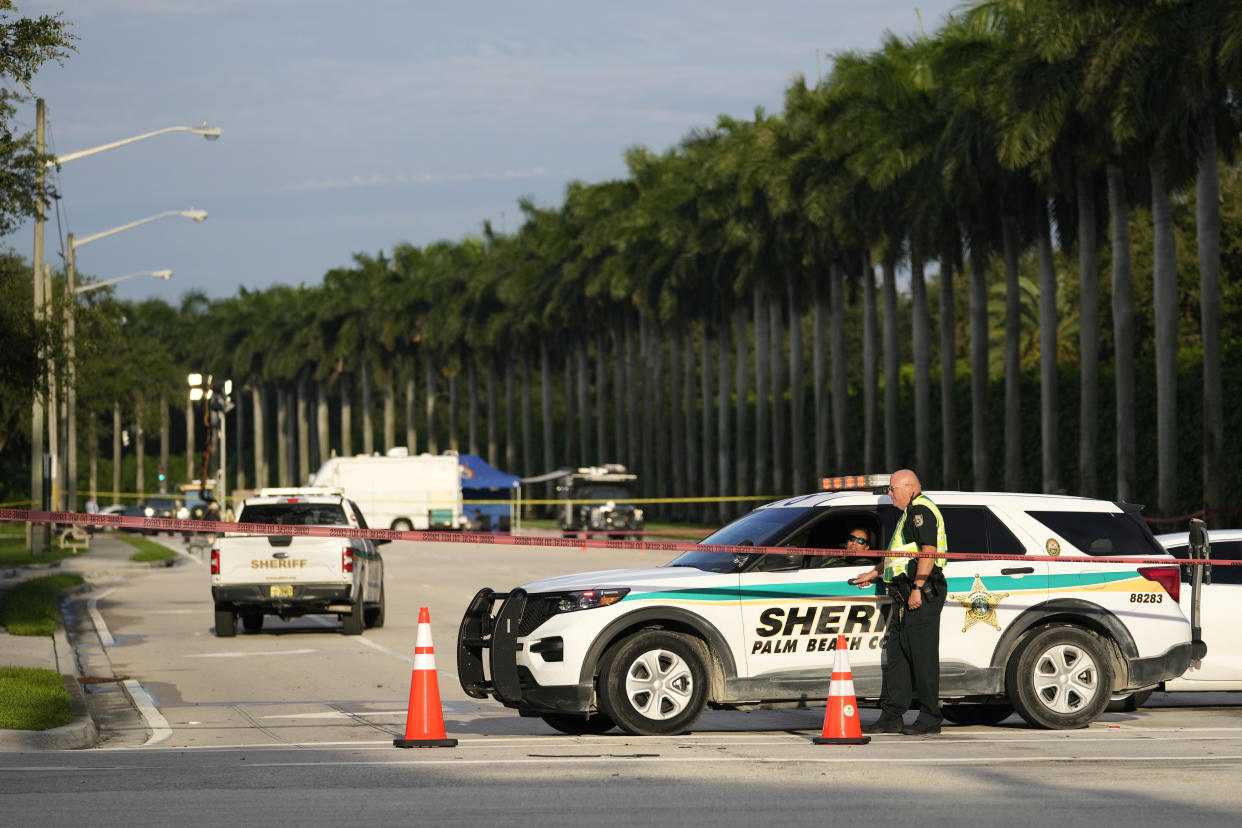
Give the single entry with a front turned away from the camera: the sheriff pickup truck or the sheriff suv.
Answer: the sheriff pickup truck

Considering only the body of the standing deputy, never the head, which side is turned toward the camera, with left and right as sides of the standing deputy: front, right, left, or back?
left

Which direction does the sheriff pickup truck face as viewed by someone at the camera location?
facing away from the viewer

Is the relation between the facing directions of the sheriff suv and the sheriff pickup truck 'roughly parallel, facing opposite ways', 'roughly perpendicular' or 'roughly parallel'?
roughly perpendicular

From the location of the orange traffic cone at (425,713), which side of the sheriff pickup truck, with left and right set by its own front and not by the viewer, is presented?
back

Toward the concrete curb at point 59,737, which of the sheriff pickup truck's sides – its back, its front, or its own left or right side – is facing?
back

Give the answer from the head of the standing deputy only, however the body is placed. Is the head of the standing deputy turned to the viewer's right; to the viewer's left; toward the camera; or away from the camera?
to the viewer's left

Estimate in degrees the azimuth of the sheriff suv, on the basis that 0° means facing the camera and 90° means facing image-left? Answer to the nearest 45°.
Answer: approximately 90°

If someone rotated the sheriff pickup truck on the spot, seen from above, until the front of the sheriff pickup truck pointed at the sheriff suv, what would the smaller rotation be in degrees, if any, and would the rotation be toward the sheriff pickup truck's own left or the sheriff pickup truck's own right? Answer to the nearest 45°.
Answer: approximately 180°

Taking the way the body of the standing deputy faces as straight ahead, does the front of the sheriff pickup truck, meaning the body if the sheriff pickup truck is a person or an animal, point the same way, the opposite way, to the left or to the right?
to the right

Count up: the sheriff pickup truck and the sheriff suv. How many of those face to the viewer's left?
1

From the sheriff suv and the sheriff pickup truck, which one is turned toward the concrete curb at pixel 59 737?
the sheriff suv

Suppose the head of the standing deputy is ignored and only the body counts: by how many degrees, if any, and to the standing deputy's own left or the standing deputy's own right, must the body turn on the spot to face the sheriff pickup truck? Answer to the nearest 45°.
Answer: approximately 45° to the standing deputy's own right
